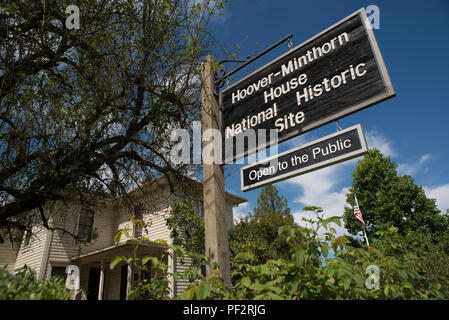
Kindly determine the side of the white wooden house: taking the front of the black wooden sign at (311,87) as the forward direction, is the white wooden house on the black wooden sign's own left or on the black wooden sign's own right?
on the black wooden sign's own right

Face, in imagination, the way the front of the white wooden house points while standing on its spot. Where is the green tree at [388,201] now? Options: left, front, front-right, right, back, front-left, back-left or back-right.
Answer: back-left

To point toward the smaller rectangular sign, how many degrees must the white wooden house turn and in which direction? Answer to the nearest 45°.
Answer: approximately 45° to its left

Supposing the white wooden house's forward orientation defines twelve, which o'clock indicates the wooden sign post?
The wooden sign post is roughly at 10 o'clock from the white wooden house.

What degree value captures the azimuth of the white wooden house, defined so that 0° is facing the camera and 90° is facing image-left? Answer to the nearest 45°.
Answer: approximately 45°

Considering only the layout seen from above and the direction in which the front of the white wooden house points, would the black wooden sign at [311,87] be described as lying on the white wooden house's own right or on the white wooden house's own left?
on the white wooden house's own left

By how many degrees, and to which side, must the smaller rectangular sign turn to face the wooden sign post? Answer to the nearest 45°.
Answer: approximately 45° to its right

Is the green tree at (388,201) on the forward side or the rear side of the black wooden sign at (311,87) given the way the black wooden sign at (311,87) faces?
on the rear side

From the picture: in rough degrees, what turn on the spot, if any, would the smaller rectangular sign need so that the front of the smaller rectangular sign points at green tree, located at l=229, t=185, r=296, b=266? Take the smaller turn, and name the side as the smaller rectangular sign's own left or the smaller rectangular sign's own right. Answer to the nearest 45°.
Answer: approximately 135° to the smaller rectangular sign's own right

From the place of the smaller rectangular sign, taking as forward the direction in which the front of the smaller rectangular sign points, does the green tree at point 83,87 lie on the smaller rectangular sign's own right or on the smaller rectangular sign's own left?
on the smaller rectangular sign's own right
